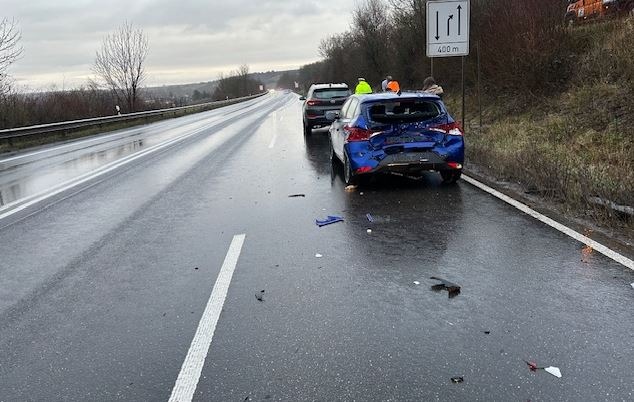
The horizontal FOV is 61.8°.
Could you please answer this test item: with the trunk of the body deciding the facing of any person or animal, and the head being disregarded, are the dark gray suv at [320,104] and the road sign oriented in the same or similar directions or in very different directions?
very different directions

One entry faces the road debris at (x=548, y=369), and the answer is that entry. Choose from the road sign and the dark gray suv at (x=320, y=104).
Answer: the road sign

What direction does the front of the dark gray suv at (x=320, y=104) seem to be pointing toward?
away from the camera

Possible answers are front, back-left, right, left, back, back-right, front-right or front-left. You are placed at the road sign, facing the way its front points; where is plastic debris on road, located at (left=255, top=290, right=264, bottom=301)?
front

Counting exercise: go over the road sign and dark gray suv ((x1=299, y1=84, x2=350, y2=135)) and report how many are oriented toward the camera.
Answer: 1

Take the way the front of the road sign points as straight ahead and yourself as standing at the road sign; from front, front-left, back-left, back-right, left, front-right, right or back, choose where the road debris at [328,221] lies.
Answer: front

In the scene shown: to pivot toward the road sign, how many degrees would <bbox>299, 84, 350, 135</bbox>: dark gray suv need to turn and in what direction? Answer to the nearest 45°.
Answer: approximately 135° to its right

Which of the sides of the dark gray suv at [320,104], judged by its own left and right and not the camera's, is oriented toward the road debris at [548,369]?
back

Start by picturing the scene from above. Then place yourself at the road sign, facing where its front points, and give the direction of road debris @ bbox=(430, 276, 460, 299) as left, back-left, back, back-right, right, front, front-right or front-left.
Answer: front

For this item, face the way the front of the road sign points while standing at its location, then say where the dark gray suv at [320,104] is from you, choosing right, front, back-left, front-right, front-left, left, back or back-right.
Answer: back-right

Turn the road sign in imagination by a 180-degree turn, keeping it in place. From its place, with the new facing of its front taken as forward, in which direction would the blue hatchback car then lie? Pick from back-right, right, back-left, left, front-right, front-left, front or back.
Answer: back

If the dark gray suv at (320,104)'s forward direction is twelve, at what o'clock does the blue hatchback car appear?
The blue hatchback car is roughly at 6 o'clock from the dark gray suv.

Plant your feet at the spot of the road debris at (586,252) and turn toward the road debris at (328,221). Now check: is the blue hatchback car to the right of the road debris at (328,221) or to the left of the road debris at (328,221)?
right

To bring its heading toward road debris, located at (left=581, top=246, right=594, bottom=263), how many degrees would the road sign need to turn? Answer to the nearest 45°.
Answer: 0° — it already faces it

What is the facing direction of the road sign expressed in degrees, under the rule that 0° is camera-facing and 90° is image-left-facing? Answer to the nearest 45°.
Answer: approximately 0°

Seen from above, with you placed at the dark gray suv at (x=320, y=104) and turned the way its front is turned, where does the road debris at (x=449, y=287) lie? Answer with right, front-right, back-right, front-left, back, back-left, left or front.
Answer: back

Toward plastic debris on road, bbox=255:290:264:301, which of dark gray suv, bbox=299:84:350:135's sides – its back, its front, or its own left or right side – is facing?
back

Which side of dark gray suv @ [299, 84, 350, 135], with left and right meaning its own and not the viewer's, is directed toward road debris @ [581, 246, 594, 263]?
back
